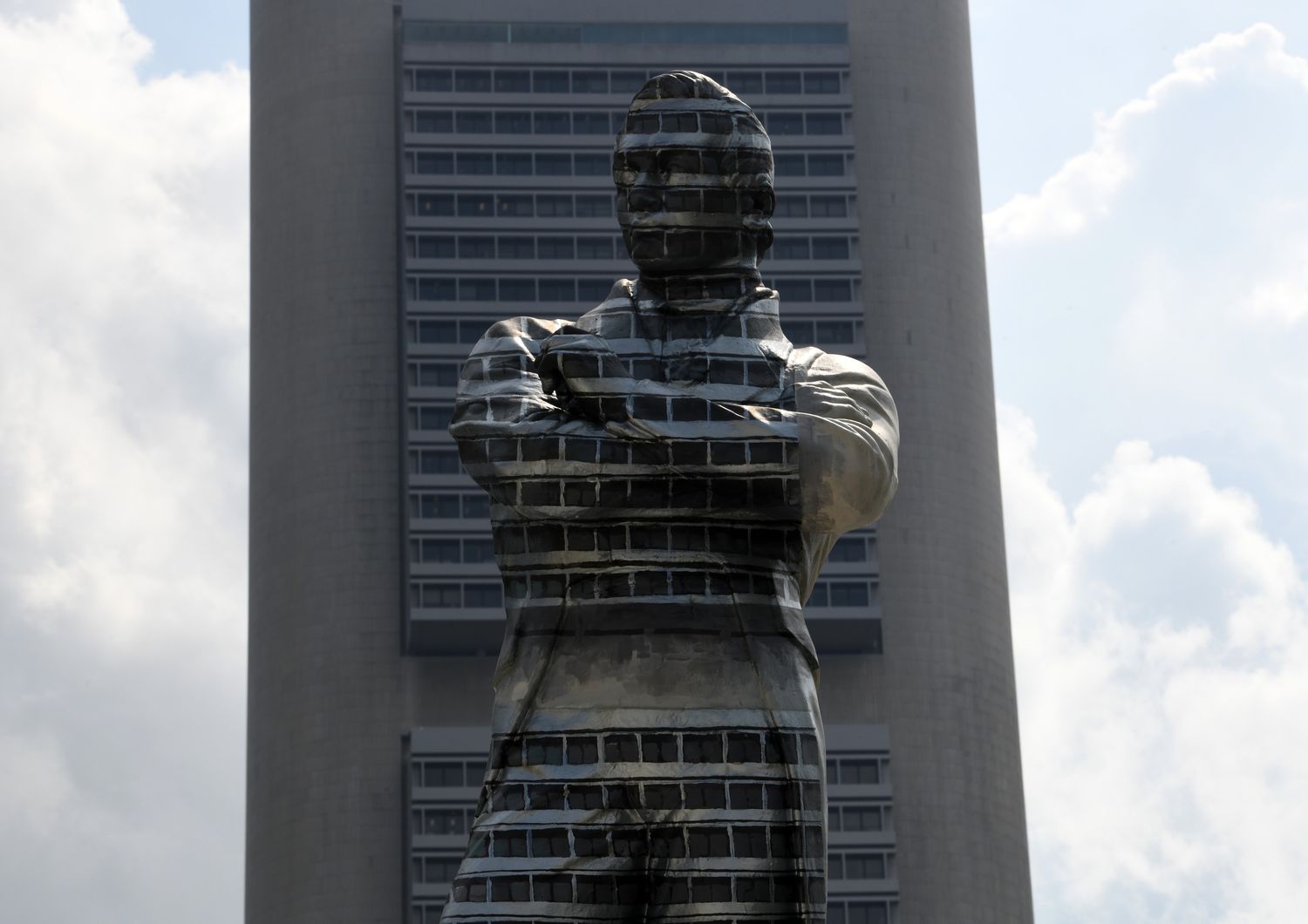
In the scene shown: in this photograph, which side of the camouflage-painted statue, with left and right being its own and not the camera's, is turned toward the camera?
front
